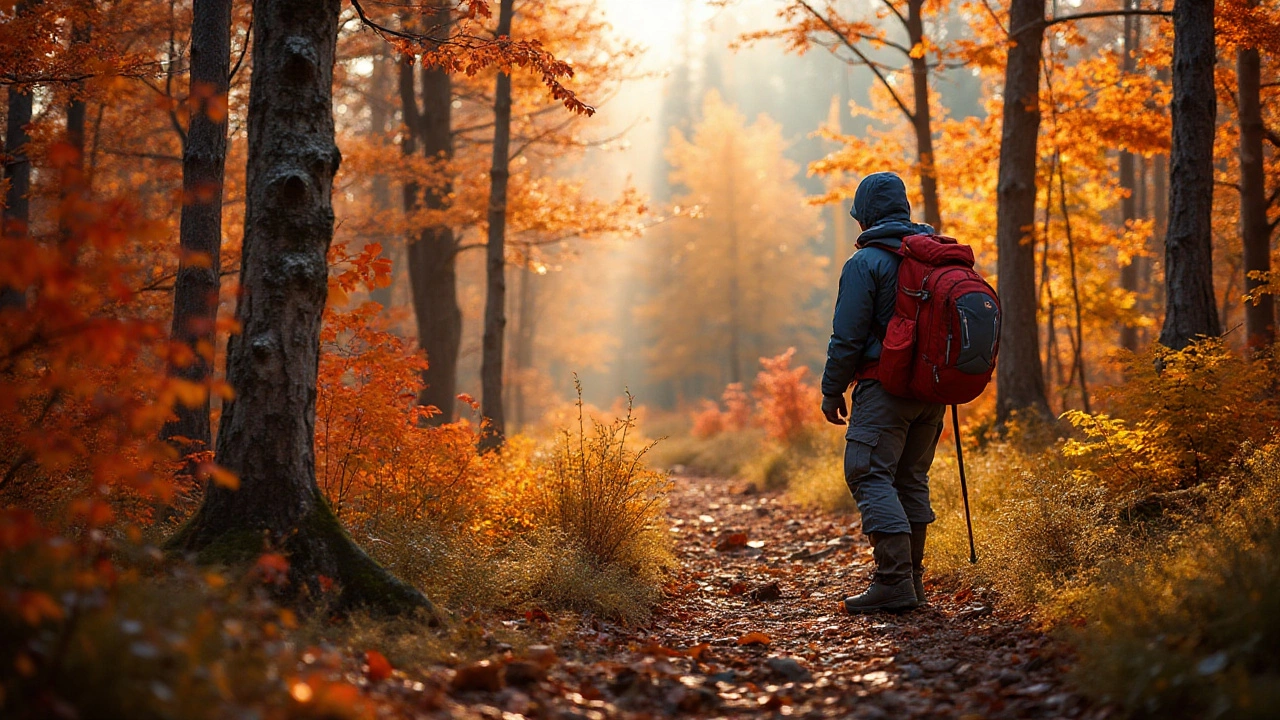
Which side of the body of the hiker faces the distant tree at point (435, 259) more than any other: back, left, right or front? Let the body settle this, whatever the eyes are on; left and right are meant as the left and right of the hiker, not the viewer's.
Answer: front

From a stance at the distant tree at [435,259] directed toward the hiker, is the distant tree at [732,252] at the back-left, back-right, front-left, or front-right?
back-left

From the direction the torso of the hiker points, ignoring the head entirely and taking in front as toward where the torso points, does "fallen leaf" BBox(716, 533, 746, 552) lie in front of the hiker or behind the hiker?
in front

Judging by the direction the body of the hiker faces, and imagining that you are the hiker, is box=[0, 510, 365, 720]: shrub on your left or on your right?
on your left

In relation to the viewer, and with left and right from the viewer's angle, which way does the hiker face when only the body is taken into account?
facing away from the viewer and to the left of the viewer

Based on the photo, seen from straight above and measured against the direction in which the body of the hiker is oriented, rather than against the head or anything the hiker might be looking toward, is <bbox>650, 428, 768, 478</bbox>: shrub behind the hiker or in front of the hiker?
in front

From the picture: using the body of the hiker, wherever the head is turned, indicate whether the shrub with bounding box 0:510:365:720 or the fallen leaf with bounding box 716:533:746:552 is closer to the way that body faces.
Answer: the fallen leaf

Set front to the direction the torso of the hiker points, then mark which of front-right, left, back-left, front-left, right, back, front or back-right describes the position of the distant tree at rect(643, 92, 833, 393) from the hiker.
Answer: front-right
